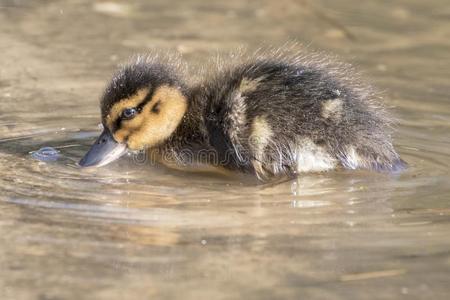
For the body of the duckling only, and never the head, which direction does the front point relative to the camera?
to the viewer's left

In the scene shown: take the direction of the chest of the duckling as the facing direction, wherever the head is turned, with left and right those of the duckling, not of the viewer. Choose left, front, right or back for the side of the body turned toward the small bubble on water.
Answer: front
